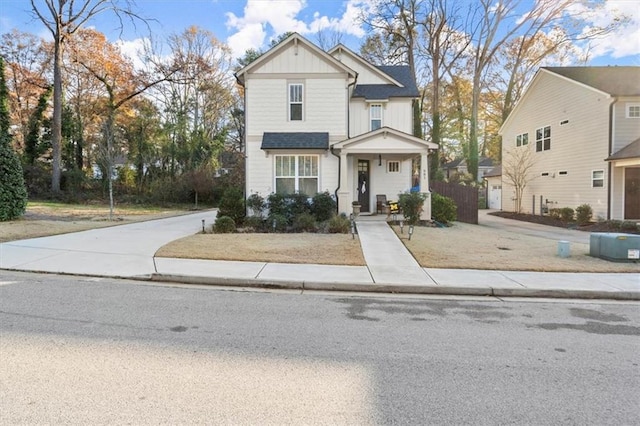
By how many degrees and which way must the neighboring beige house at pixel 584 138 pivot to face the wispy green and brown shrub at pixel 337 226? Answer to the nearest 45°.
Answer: approximately 90° to its right

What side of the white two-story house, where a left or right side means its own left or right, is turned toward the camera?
front

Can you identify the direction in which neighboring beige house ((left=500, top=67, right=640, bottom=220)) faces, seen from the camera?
facing the viewer and to the right of the viewer

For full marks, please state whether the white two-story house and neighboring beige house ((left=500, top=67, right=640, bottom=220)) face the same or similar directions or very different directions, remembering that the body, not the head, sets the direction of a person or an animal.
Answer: same or similar directions

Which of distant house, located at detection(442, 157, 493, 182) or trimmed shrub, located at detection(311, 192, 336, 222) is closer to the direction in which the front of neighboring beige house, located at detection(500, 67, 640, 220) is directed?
the trimmed shrub

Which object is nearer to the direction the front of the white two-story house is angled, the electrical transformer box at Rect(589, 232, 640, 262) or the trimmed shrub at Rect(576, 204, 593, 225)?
the electrical transformer box

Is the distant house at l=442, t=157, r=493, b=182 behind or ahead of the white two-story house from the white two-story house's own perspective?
behind

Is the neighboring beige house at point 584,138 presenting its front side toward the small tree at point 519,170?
no

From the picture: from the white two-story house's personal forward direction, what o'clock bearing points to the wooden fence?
The wooden fence is roughly at 8 o'clock from the white two-story house.

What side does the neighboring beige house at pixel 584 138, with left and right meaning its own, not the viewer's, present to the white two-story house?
right

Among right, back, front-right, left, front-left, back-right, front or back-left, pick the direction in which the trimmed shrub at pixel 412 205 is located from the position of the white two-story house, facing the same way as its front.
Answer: left

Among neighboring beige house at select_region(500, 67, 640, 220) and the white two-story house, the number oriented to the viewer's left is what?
0

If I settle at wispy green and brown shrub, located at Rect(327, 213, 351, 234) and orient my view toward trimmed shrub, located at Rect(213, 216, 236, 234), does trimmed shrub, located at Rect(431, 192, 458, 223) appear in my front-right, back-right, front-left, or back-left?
back-right

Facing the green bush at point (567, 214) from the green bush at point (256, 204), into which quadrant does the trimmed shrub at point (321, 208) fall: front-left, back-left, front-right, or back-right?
front-right

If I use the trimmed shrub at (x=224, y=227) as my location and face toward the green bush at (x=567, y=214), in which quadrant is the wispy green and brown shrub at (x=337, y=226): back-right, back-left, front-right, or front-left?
front-right

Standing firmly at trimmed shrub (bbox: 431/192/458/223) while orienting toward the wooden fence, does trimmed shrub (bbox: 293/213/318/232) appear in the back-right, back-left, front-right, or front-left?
back-left
